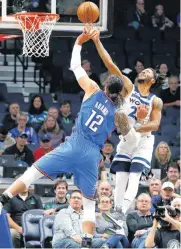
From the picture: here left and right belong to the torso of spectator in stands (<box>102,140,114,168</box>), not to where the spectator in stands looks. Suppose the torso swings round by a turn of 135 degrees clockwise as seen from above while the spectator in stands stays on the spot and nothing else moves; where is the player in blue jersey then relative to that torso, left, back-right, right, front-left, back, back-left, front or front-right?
back-left

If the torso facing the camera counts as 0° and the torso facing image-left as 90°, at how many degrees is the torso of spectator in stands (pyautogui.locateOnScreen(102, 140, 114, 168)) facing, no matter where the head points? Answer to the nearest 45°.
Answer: approximately 0°

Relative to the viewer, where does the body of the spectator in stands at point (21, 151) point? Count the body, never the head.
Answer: toward the camera

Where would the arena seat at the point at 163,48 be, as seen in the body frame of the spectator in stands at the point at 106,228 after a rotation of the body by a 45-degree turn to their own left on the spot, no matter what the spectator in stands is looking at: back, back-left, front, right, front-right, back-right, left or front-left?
back-left

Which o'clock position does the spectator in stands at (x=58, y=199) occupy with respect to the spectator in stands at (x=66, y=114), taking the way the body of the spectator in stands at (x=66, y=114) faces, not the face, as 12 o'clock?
the spectator in stands at (x=58, y=199) is roughly at 12 o'clock from the spectator in stands at (x=66, y=114).

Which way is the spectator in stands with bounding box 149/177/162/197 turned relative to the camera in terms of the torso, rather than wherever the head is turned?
toward the camera

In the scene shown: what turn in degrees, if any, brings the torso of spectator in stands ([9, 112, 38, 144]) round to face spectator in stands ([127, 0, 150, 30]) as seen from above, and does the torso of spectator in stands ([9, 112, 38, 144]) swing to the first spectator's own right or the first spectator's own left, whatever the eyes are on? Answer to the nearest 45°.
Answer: approximately 135° to the first spectator's own left

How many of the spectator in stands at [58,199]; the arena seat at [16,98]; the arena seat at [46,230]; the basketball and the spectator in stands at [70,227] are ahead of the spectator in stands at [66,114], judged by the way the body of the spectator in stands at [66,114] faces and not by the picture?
4
